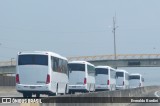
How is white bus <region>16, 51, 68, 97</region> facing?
away from the camera
